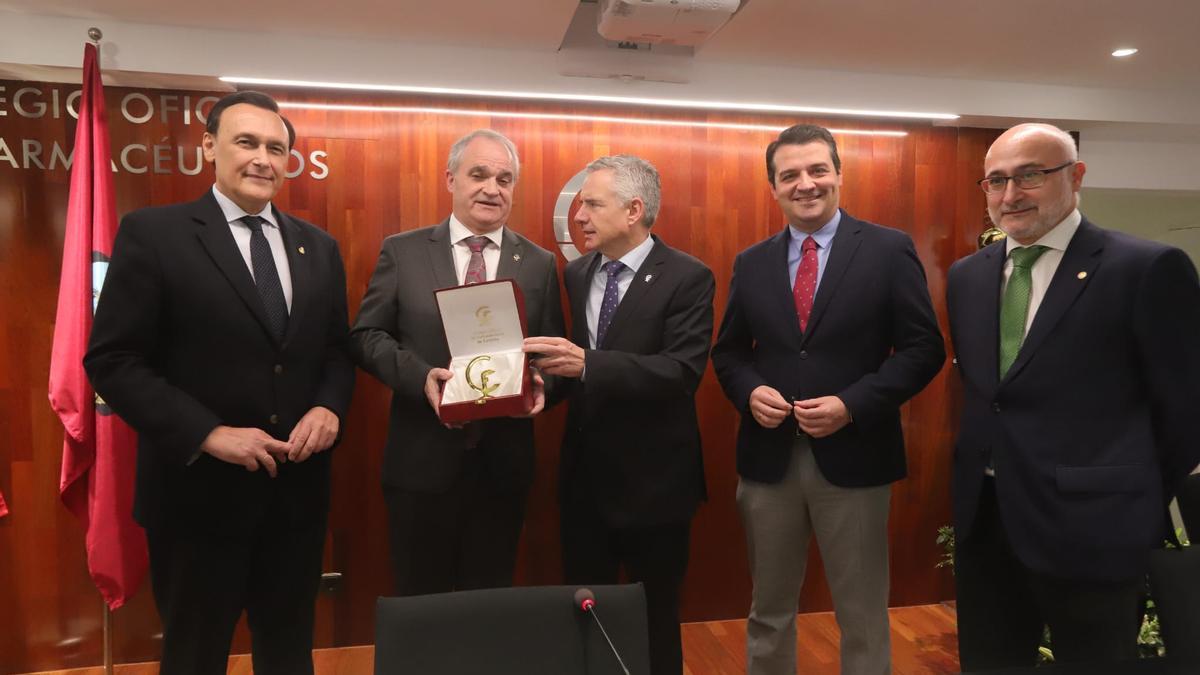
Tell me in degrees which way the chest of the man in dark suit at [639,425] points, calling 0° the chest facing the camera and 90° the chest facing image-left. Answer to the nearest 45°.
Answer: approximately 45°

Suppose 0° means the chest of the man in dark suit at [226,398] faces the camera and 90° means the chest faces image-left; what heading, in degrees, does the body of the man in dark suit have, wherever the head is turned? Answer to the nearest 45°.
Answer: approximately 315°

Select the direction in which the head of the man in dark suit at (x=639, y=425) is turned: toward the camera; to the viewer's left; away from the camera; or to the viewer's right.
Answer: to the viewer's left

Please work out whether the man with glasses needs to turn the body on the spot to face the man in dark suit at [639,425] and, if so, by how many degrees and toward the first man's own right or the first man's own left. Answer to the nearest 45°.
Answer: approximately 45° to the first man's own right

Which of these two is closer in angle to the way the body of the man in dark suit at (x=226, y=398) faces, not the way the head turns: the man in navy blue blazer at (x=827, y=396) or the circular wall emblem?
the man in navy blue blazer

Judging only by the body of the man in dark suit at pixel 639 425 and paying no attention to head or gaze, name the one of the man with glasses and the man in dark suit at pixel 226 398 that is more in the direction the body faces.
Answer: the man in dark suit

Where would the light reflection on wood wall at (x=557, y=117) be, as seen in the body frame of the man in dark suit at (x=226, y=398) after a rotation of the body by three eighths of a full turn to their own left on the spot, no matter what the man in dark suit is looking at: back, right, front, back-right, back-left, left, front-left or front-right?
front-right

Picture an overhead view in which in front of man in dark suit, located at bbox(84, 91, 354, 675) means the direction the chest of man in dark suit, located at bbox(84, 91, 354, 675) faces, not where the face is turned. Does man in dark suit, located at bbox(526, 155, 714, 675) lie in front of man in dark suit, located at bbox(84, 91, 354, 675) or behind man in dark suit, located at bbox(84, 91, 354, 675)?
in front

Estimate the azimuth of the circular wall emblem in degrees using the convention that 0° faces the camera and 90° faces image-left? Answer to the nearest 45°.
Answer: approximately 0°

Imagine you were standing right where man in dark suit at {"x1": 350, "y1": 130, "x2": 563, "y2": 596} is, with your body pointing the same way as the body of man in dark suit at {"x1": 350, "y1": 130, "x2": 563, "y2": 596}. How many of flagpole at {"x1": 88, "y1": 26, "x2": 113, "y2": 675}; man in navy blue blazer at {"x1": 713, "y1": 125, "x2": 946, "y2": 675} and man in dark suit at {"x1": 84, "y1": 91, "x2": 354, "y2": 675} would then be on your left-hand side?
1

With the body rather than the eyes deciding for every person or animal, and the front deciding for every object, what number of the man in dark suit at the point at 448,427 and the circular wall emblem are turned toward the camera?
2
